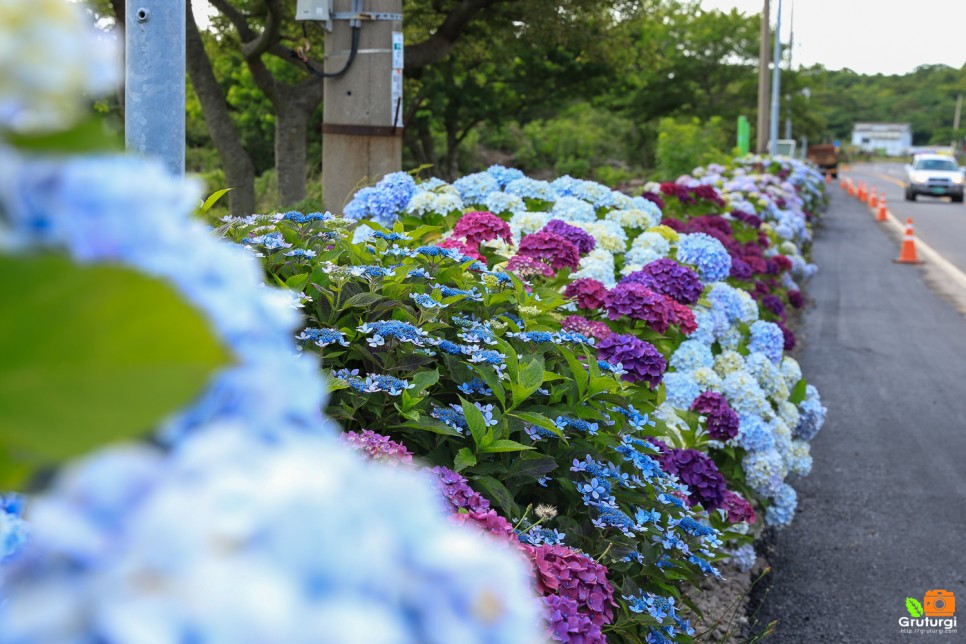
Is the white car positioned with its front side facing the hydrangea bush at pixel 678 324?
yes

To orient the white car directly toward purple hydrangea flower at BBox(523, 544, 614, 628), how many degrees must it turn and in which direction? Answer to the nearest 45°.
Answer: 0° — it already faces it

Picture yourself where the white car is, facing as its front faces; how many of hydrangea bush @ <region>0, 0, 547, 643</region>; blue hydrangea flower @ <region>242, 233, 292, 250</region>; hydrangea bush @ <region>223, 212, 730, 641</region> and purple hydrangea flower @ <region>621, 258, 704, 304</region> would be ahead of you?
4

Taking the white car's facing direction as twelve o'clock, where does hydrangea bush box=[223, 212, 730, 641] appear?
The hydrangea bush is roughly at 12 o'clock from the white car.

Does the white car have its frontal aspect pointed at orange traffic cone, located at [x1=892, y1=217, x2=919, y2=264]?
yes

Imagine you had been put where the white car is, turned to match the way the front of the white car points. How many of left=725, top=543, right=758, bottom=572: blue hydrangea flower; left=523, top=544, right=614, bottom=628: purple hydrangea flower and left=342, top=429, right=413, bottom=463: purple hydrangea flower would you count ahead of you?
3

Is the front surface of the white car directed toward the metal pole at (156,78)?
yes

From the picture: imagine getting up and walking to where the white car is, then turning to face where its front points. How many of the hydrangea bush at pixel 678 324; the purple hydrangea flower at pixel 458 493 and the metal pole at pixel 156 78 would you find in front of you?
3

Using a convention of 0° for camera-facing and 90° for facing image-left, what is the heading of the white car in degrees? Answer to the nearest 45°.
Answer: approximately 0°
